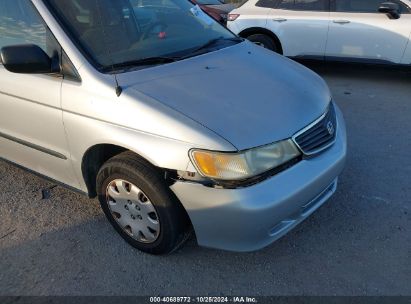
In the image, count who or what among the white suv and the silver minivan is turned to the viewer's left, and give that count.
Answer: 0

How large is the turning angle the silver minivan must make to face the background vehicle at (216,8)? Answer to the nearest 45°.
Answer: approximately 135° to its left

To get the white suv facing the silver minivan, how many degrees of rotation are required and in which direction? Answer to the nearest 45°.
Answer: approximately 90° to its right

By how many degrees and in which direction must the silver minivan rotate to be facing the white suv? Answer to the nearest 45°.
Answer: approximately 90° to its left

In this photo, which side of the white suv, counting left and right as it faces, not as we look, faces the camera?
right

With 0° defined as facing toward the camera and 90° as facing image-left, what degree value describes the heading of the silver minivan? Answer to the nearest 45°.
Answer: approximately 315°

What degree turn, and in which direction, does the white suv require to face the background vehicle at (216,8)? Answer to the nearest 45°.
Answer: approximately 135° to its left
